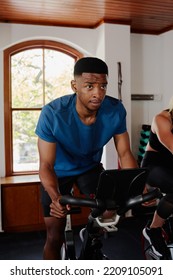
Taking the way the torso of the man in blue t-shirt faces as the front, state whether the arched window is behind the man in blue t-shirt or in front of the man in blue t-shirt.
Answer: behind

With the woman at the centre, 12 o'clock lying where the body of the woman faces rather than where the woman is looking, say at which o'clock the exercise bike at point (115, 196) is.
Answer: The exercise bike is roughly at 2 o'clock from the woman.

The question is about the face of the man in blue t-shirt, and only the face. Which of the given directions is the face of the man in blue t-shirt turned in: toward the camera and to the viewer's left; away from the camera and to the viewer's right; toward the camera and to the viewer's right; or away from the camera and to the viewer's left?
toward the camera and to the viewer's right

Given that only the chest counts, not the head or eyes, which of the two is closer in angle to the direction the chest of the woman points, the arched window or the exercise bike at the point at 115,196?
the exercise bike

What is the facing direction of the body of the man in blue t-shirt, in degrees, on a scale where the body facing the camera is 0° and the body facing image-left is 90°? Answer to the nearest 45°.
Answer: approximately 315°
